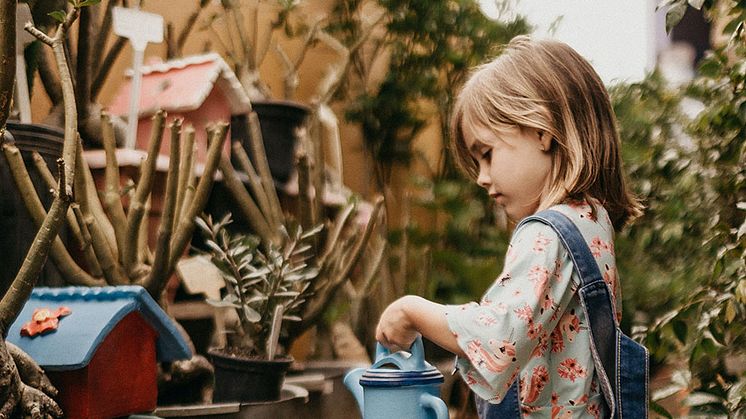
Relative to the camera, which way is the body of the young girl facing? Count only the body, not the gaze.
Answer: to the viewer's left

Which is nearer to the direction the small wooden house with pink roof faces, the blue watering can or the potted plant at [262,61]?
the blue watering can

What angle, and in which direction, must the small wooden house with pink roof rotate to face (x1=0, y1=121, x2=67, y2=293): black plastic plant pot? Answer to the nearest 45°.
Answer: approximately 90° to its right

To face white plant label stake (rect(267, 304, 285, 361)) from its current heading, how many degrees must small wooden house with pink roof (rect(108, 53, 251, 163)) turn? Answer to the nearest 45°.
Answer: approximately 45° to its right

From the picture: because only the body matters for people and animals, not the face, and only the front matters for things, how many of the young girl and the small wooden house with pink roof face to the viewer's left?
1

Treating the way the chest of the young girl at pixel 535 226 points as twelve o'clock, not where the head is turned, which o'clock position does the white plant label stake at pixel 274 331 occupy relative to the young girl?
The white plant label stake is roughly at 2 o'clock from the young girl.

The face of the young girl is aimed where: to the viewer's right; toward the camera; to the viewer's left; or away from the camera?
to the viewer's left

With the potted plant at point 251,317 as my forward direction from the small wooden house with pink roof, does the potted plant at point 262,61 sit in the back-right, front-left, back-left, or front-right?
back-left

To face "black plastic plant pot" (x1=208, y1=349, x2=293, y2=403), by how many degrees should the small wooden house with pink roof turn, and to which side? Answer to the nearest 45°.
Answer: approximately 45° to its right
